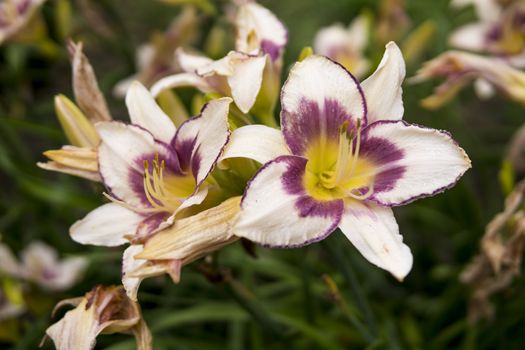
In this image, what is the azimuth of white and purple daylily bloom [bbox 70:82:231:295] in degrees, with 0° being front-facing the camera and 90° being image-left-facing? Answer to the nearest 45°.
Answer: approximately 45°

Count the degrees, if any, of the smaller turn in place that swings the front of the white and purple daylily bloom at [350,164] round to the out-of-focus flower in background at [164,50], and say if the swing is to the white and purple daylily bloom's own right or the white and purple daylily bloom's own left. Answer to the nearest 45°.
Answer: approximately 135° to the white and purple daylily bloom's own right

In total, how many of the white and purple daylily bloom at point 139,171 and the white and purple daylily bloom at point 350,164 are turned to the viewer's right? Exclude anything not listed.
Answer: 0

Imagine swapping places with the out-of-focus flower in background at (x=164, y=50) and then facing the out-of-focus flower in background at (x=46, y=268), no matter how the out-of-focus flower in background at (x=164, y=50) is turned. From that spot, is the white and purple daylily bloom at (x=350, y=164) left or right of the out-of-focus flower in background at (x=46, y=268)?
left

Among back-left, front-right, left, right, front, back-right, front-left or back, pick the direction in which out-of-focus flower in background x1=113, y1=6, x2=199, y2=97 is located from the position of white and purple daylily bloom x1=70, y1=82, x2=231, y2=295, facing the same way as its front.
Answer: back-right

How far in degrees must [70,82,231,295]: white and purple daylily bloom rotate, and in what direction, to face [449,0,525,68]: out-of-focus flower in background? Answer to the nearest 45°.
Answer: approximately 180°

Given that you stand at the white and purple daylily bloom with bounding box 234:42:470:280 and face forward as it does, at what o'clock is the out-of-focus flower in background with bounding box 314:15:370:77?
The out-of-focus flower in background is roughly at 6 o'clock from the white and purple daylily bloom.

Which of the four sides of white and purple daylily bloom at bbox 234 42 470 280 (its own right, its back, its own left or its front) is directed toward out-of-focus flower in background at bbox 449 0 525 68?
back

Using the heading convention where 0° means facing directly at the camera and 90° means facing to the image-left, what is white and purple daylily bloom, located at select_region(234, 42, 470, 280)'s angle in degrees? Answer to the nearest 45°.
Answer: approximately 0°
